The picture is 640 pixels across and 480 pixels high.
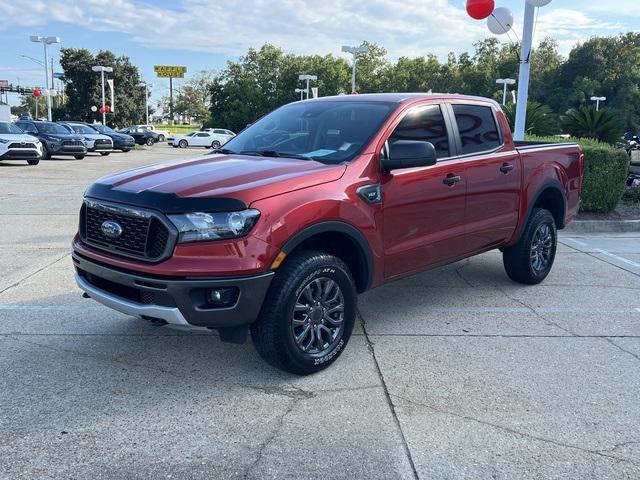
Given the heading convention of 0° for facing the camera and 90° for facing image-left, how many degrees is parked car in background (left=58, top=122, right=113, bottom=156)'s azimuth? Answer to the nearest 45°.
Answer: approximately 315°

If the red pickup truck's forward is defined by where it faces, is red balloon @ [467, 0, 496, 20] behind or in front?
behind

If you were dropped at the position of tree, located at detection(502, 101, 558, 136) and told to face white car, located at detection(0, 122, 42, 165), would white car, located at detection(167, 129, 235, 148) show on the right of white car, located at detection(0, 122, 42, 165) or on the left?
right

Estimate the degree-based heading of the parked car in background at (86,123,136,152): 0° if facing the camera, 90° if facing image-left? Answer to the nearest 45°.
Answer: approximately 315°

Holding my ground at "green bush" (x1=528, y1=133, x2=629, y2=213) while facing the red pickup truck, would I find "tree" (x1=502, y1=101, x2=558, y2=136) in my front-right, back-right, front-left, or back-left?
back-right

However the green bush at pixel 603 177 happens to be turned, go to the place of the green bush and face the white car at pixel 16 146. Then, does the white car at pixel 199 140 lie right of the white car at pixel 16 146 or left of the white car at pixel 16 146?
right

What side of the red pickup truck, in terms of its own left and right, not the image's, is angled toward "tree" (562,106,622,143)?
back
